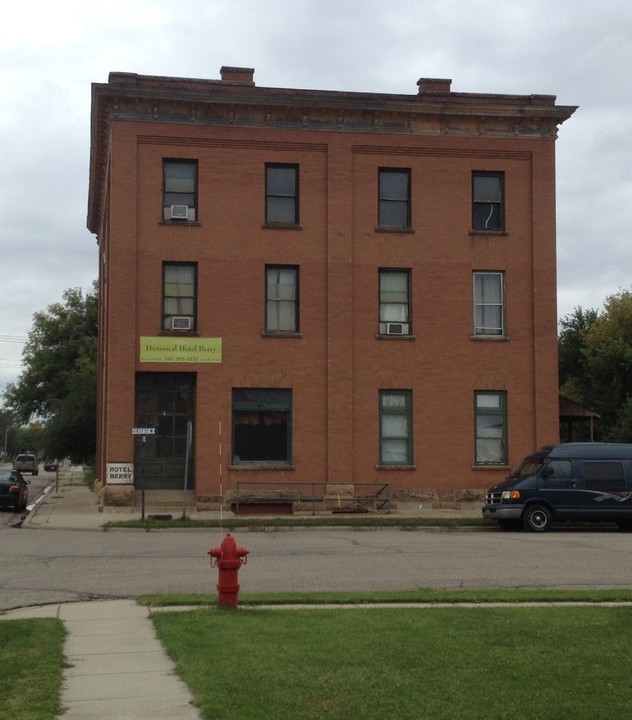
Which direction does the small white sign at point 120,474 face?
toward the camera

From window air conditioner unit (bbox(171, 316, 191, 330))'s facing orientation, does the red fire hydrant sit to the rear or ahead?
ahead

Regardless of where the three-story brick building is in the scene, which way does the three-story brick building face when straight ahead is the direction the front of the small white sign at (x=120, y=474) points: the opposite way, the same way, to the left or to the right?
the same way

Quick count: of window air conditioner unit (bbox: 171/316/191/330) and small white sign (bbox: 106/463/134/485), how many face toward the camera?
2

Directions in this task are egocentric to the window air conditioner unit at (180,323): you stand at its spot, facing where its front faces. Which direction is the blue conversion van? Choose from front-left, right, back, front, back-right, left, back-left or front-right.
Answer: front-left

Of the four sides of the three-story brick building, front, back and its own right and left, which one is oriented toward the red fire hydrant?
front

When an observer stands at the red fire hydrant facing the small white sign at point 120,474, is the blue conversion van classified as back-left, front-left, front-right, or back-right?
front-right

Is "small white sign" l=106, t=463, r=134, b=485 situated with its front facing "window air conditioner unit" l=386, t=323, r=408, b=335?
no

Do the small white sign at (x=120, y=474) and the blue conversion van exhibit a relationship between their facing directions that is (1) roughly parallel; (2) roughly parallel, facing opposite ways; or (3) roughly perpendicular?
roughly perpendicular

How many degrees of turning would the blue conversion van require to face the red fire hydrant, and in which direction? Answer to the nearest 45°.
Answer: approximately 45° to its left

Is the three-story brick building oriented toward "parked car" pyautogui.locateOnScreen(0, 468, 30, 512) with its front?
no

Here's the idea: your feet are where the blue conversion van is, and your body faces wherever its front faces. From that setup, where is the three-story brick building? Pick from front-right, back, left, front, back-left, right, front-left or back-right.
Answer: right

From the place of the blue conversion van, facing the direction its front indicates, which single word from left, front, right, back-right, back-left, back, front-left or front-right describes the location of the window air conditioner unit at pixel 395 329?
right

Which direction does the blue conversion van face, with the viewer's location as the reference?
facing the viewer and to the left of the viewer
